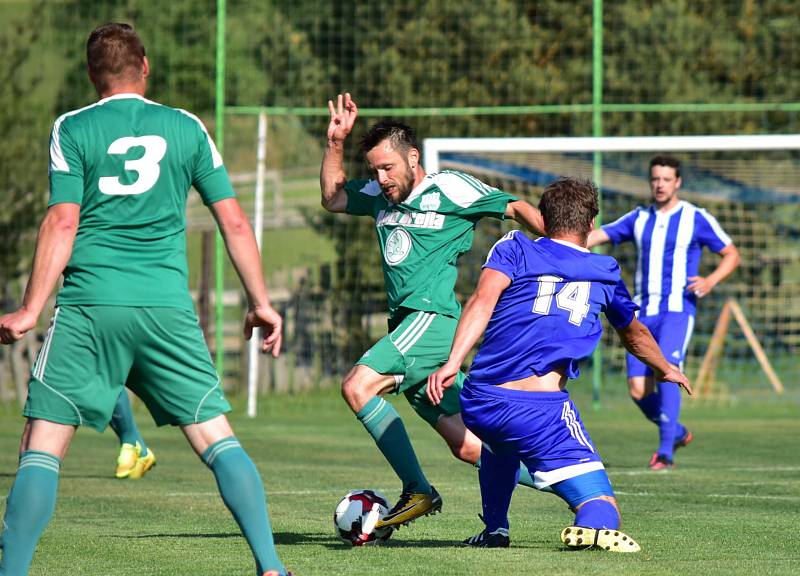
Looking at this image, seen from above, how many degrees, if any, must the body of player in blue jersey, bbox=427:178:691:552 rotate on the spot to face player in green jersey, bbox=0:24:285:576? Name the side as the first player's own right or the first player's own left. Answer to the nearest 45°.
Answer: approximately 135° to the first player's own left

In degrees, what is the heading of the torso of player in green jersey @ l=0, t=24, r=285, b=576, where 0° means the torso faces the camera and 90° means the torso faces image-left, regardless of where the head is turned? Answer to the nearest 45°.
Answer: approximately 180°

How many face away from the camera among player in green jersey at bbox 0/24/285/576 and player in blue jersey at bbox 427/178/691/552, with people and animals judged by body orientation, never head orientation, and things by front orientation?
2

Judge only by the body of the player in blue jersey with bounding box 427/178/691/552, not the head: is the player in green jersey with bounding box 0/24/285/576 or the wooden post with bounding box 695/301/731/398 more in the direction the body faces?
the wooden post

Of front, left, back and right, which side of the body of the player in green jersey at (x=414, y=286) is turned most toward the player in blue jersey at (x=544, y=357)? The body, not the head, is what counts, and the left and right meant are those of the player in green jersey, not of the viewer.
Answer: left

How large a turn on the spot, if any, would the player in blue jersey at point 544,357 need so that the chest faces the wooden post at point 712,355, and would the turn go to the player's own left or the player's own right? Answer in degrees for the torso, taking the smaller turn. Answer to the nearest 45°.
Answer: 0° — they already face it

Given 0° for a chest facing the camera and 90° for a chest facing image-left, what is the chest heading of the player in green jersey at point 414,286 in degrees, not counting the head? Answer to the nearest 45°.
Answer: approximately 45°

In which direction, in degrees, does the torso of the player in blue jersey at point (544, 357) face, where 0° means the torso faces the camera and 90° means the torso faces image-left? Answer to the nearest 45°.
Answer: approximately 180°

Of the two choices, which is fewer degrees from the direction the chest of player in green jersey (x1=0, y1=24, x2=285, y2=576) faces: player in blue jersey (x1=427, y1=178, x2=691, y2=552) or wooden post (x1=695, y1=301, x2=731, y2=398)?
the wooden post

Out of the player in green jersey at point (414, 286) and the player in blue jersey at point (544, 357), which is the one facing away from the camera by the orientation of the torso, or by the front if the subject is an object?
the player in blue jersey
